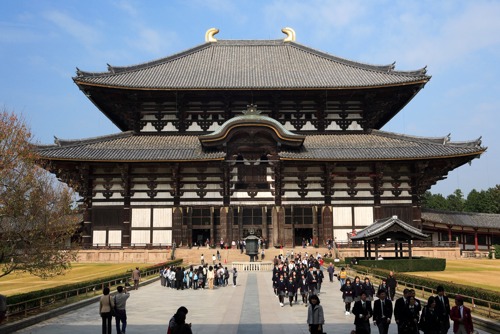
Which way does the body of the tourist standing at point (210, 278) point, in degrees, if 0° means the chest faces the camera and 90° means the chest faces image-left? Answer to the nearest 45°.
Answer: approximately 180°

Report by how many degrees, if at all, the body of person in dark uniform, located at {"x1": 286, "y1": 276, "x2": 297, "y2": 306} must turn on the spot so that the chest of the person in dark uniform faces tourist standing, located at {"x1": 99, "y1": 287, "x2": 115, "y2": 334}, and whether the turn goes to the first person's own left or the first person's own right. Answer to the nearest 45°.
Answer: approximately 45° to the first person's own right

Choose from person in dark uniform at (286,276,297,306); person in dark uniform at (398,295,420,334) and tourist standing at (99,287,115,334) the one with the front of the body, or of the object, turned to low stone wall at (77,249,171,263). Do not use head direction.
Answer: the tourist standing

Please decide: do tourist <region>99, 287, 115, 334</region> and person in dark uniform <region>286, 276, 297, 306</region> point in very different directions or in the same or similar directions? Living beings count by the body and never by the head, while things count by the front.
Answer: very different directions

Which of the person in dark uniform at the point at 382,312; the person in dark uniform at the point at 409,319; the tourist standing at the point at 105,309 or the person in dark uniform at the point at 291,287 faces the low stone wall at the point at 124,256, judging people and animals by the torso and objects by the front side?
the tourist standing

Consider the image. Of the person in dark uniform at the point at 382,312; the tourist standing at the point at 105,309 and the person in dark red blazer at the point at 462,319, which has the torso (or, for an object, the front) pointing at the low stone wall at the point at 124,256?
the tourist standing at the point at 105,309

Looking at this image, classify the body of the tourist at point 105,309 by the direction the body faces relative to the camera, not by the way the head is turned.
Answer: away from the camera

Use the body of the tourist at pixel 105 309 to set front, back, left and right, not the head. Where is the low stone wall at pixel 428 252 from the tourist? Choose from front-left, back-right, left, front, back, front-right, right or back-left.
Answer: front-right
